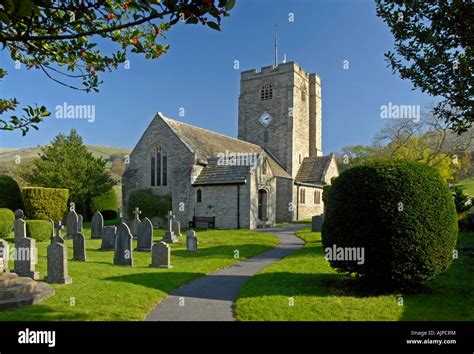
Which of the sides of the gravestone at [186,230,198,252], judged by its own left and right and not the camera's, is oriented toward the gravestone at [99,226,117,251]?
right

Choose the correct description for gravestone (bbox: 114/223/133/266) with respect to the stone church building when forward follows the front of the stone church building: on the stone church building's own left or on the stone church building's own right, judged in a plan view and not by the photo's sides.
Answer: on the stone church building's own right

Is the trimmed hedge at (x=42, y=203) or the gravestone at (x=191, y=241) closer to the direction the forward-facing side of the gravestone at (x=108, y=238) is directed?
the gravestone

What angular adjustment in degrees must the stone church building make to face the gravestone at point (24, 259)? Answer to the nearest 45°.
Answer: approximately 45° to its right

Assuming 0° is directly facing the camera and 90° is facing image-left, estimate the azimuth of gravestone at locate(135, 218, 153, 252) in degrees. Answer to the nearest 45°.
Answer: approximately 0°

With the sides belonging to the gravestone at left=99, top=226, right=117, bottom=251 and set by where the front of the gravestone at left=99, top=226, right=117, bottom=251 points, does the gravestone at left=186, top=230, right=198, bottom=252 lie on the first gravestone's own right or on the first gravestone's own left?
on the first gravestone's own left

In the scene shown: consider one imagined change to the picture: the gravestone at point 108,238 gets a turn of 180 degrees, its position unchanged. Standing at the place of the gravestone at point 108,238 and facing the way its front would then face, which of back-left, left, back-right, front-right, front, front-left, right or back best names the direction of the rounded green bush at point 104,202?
front
